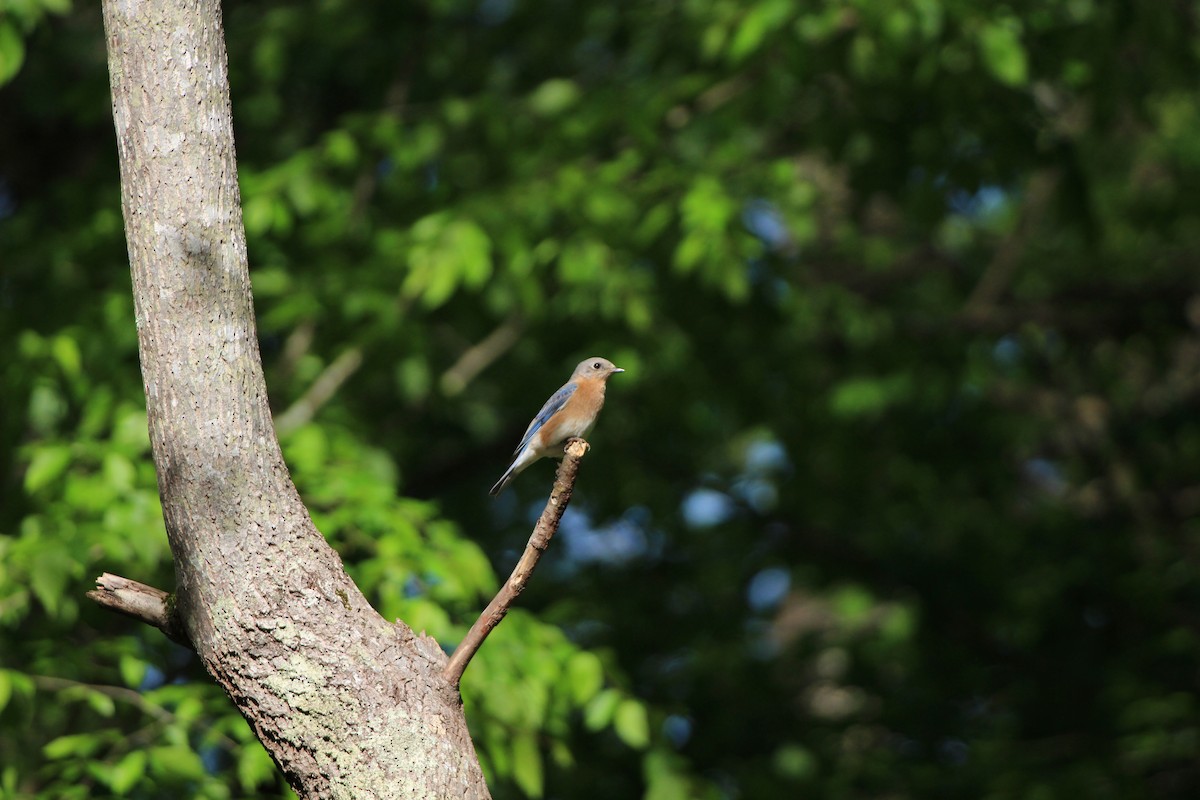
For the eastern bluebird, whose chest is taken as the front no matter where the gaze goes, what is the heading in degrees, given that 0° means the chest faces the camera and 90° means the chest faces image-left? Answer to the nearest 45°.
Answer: approximately 270°

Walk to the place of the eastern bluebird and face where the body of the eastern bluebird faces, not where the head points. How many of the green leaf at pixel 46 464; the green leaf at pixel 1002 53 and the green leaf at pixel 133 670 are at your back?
2

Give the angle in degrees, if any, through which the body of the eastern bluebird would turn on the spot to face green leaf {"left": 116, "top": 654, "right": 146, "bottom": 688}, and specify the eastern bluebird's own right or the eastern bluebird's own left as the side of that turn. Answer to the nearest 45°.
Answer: approximately 180°

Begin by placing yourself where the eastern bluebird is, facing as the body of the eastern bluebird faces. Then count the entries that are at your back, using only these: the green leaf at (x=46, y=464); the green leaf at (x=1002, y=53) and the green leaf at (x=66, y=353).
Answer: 2

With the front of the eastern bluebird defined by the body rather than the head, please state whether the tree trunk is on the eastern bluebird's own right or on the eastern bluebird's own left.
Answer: on the eastern bluebird's own right
